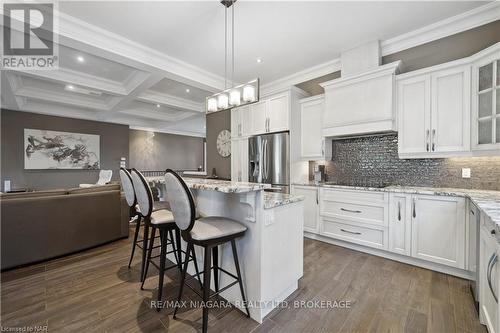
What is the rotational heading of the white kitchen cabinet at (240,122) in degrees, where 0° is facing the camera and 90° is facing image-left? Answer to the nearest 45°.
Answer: approximately 45°

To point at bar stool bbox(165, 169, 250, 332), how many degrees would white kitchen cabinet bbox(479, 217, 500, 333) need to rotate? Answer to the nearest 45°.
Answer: approximately 45° to its left

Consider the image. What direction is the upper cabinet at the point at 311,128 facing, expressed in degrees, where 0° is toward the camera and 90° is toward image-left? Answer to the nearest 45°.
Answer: approximately 45°

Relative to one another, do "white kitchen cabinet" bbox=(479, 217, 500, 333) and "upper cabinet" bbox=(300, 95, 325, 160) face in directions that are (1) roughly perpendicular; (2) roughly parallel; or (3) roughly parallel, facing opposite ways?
roughly perpendicular

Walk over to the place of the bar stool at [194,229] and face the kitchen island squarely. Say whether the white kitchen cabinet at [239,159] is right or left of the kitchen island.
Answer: left

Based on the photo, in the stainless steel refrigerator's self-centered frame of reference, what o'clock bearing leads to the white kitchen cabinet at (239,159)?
The white kitchen cabinet is roughly at 3 o'clock from the stainless steel refrigerator.

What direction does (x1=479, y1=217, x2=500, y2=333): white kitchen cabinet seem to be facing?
to the viewer's left

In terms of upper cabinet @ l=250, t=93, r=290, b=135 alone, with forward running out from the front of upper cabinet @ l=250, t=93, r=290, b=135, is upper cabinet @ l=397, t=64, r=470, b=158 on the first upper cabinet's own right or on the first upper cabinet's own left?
on the first upper cabinet's own left
